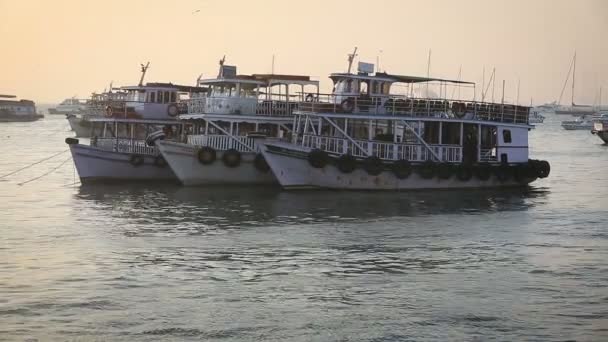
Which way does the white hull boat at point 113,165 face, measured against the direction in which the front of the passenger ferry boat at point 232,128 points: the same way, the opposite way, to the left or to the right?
the same way

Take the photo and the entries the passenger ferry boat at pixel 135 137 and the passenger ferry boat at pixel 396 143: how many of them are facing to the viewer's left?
2

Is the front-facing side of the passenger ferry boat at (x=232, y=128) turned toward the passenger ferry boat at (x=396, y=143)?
no

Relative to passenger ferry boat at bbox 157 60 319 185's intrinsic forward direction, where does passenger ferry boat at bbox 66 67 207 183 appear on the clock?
passenger ferry boat at bbox 66 67 207 183 is roughly at 1 o'clock from passenger ferry boat at bbox 157 60 319 185.

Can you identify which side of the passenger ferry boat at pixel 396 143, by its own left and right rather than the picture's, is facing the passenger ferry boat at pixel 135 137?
front

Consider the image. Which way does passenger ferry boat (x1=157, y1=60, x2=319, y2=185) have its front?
to the viewer's left

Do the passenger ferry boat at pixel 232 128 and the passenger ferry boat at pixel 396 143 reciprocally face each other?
no

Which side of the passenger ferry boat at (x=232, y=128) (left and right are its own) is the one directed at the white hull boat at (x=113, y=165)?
front

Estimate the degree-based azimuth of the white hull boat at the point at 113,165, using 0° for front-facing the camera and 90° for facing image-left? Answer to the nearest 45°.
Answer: approximately 90°

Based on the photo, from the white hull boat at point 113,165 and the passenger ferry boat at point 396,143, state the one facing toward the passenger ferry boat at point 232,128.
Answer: the passenger ferry boat at point 396,143

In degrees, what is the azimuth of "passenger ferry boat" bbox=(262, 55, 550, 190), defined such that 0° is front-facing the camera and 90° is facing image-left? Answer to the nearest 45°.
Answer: approximately 90°

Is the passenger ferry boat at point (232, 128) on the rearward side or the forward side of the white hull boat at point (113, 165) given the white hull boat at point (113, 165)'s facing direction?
on the rearward side

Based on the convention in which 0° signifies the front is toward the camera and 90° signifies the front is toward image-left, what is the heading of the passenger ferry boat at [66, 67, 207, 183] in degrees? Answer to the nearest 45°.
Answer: approximately 90°

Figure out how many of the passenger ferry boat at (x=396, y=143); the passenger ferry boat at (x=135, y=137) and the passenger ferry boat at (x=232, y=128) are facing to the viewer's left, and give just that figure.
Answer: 3
